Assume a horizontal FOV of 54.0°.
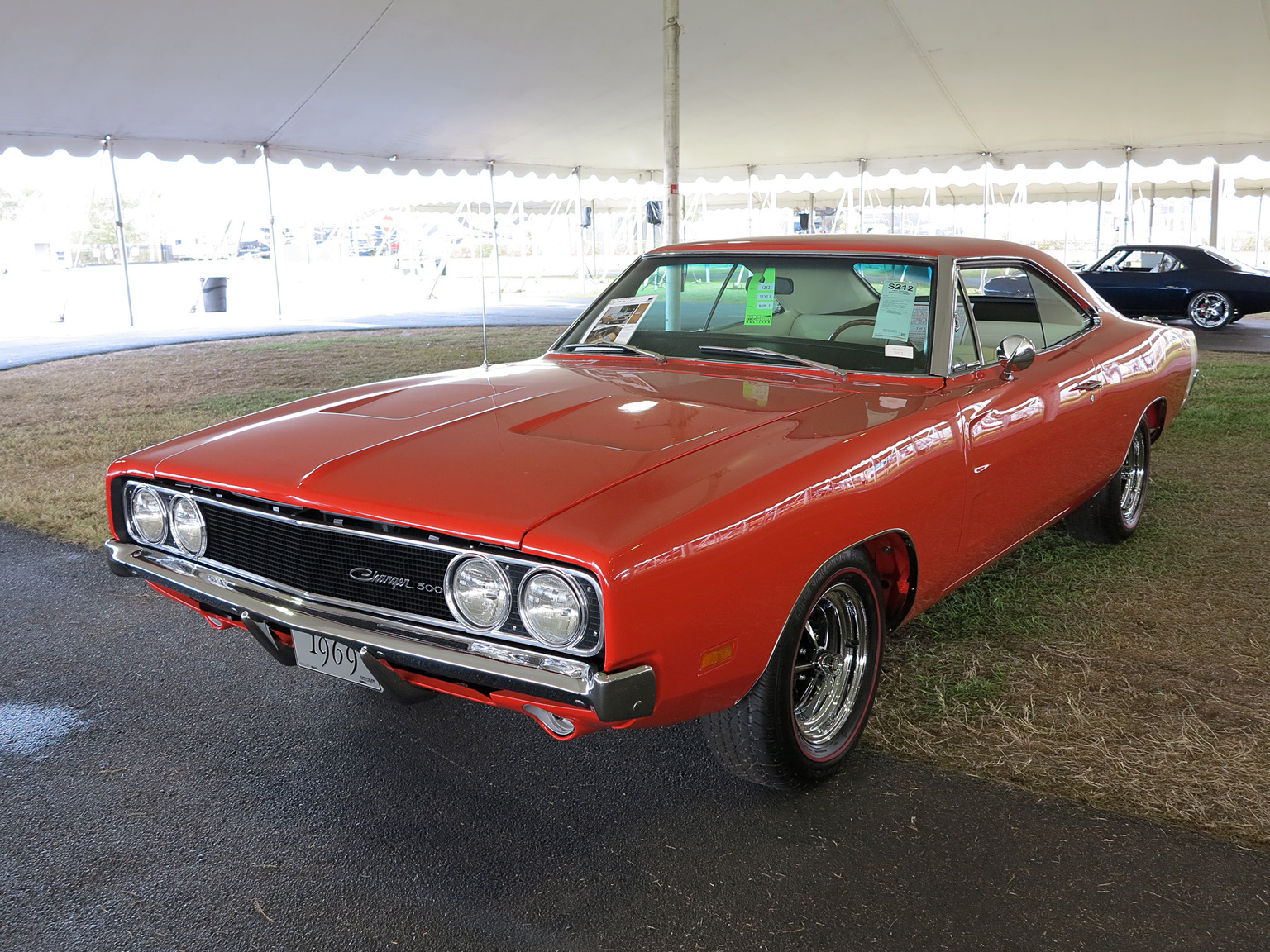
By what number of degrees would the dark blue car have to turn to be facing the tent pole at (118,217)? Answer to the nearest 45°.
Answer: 0° — it already faces it

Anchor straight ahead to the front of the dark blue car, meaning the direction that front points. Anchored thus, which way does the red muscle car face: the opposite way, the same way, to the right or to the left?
to the left

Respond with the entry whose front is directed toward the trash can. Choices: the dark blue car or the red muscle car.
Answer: the dark blue car

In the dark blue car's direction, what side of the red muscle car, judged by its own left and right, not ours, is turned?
back

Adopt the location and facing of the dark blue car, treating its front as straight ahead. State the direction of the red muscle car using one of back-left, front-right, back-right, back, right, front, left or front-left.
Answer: left

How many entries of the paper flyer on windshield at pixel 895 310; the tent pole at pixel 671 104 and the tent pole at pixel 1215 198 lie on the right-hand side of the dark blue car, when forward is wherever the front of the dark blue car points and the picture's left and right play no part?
1

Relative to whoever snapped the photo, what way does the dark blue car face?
facing to the left of the viewer

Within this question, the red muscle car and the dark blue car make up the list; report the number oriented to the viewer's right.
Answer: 0

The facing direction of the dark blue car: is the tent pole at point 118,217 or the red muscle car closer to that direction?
the tent pole

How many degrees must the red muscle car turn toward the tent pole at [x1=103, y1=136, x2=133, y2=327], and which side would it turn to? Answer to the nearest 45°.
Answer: approximately 90° to its right

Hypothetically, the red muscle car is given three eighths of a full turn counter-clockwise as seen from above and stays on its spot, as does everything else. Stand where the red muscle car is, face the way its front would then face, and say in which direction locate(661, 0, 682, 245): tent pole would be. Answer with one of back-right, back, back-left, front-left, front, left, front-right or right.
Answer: left

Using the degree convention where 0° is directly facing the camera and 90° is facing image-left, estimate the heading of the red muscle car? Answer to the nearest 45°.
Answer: approximately 45°
